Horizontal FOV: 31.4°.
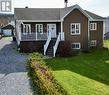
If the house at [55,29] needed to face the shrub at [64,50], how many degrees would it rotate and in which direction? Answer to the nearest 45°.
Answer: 0° — it already faces it

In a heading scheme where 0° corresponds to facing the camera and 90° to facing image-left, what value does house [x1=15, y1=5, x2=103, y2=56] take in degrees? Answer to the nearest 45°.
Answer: approximately 0°
